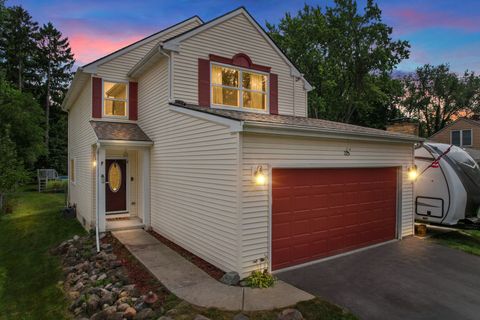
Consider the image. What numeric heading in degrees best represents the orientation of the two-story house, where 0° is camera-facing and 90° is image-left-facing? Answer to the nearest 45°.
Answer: approximately 315°

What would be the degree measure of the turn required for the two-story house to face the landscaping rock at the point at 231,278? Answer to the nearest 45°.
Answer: approximately 45° to its right

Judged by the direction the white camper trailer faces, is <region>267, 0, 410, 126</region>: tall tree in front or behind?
behind

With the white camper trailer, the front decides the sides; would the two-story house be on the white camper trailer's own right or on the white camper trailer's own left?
on the white camper trailer's own right

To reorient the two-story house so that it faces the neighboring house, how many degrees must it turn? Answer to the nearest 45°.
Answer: approximately 90° to its left

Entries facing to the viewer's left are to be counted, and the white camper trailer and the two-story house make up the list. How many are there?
0

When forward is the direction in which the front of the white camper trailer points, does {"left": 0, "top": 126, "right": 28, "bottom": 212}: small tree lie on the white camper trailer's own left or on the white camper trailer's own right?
on the white camper trailer's own right

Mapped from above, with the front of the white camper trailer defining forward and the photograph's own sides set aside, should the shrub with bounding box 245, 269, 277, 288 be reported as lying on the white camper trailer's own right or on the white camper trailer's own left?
on the white camper trailer's own right

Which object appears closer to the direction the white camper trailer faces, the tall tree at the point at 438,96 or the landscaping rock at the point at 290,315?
the landscaping rock

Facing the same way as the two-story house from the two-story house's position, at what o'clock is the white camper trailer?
The white camper trailer is roughly at 10 o'clock from the two-story house.
